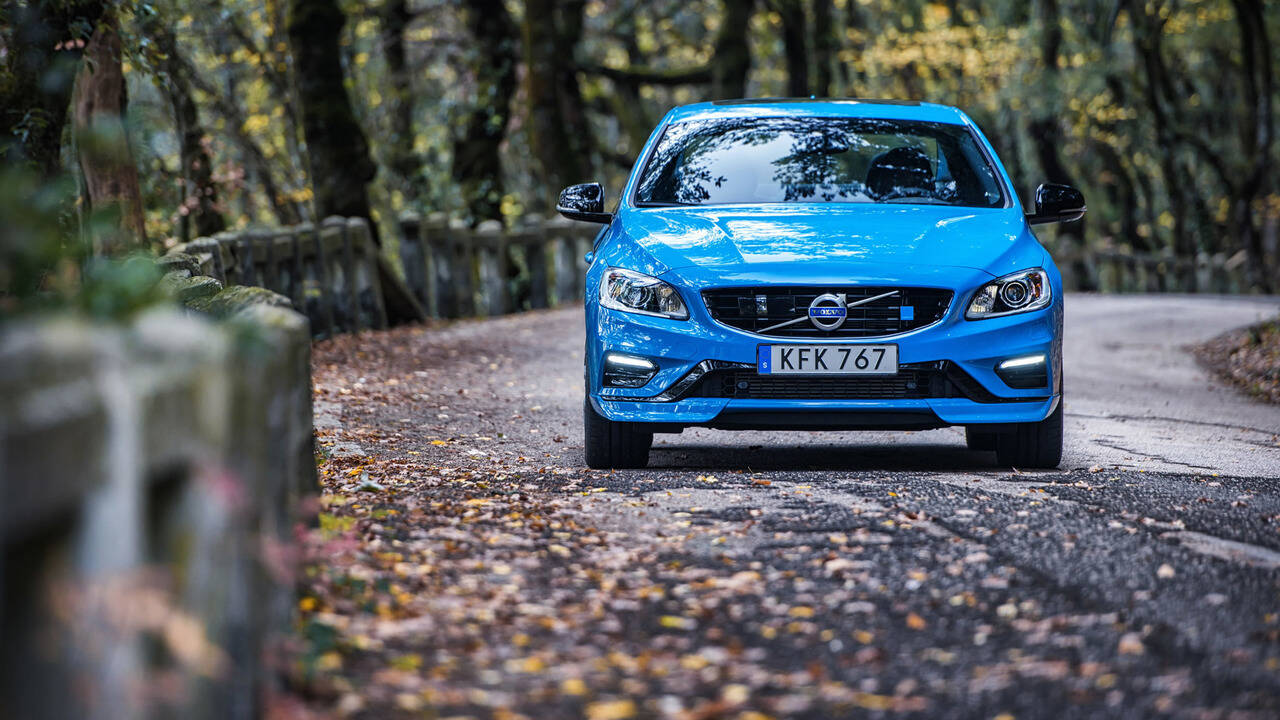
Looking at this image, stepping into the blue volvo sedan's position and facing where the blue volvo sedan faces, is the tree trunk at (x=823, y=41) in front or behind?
behind

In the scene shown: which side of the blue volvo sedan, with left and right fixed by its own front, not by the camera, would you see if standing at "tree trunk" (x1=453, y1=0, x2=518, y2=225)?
back

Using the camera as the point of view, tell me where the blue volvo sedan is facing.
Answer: facing the viewer

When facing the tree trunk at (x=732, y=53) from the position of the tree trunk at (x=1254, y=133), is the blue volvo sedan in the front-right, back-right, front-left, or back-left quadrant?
front-left

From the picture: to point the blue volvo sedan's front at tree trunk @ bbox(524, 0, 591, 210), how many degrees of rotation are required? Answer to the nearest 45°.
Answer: approximately 180°

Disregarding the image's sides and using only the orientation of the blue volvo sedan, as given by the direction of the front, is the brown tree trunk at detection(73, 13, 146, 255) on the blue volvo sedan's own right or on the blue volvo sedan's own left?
on the blue volvo sedan's own right

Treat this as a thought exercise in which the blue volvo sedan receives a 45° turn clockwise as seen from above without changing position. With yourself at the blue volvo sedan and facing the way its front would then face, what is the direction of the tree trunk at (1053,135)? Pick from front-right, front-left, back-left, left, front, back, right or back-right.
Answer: back-right

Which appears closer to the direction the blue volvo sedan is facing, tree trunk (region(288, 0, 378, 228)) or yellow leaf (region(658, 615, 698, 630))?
the yellow leaf

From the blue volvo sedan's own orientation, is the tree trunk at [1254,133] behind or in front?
behind

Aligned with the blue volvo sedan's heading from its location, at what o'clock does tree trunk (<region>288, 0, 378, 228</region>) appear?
The tree trunk is roughly at 5 o'clock from the blue volvo sedan.

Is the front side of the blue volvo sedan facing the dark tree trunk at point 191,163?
no

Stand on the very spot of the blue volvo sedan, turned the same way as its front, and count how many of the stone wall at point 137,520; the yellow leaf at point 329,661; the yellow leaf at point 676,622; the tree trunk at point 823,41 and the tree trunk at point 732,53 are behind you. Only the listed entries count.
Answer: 2

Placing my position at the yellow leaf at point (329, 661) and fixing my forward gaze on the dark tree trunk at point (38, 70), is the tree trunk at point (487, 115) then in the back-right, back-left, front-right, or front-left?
front-right

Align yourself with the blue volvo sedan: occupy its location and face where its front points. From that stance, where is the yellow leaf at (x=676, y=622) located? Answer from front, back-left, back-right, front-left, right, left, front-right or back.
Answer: front

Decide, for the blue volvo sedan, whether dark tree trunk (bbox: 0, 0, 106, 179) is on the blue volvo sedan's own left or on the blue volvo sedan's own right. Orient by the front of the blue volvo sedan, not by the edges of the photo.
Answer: on the blue volvo sedan's own right

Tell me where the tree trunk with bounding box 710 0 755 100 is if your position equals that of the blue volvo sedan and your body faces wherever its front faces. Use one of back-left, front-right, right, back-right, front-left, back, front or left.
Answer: back

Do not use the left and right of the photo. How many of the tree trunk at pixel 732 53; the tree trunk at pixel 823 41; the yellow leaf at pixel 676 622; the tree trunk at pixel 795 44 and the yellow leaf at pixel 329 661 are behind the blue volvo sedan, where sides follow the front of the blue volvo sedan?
3

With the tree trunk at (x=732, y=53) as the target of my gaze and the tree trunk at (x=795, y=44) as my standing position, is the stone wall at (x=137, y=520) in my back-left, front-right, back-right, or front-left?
front-left

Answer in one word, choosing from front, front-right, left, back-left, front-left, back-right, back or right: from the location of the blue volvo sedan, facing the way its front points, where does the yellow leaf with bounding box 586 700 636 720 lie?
front
